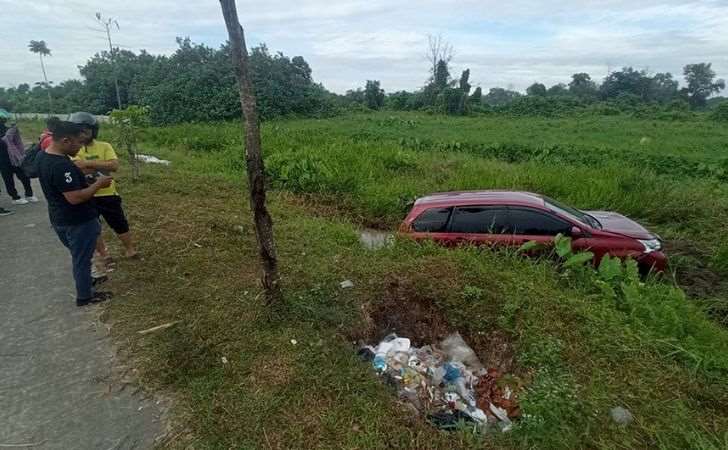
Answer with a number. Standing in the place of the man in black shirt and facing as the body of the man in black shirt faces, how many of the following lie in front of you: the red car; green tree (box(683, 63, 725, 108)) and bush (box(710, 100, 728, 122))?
3

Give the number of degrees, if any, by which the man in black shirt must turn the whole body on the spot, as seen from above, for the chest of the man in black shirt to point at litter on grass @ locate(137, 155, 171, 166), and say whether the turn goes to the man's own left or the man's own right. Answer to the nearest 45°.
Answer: approximately 90° to the man's own left

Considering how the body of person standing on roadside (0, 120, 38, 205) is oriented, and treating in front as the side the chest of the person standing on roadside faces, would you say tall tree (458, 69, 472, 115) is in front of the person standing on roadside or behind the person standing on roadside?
in front

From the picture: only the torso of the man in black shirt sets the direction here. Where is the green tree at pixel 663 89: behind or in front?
in front

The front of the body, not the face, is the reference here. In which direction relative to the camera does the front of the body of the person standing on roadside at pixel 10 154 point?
to the viewer's right

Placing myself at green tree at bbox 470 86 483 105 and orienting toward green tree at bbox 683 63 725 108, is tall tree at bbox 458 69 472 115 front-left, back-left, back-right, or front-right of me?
back-right

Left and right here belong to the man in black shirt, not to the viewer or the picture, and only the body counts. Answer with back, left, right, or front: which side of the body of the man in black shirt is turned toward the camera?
right

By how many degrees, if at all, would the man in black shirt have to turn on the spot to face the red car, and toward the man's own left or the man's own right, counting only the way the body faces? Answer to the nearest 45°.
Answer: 0° — they already face it
